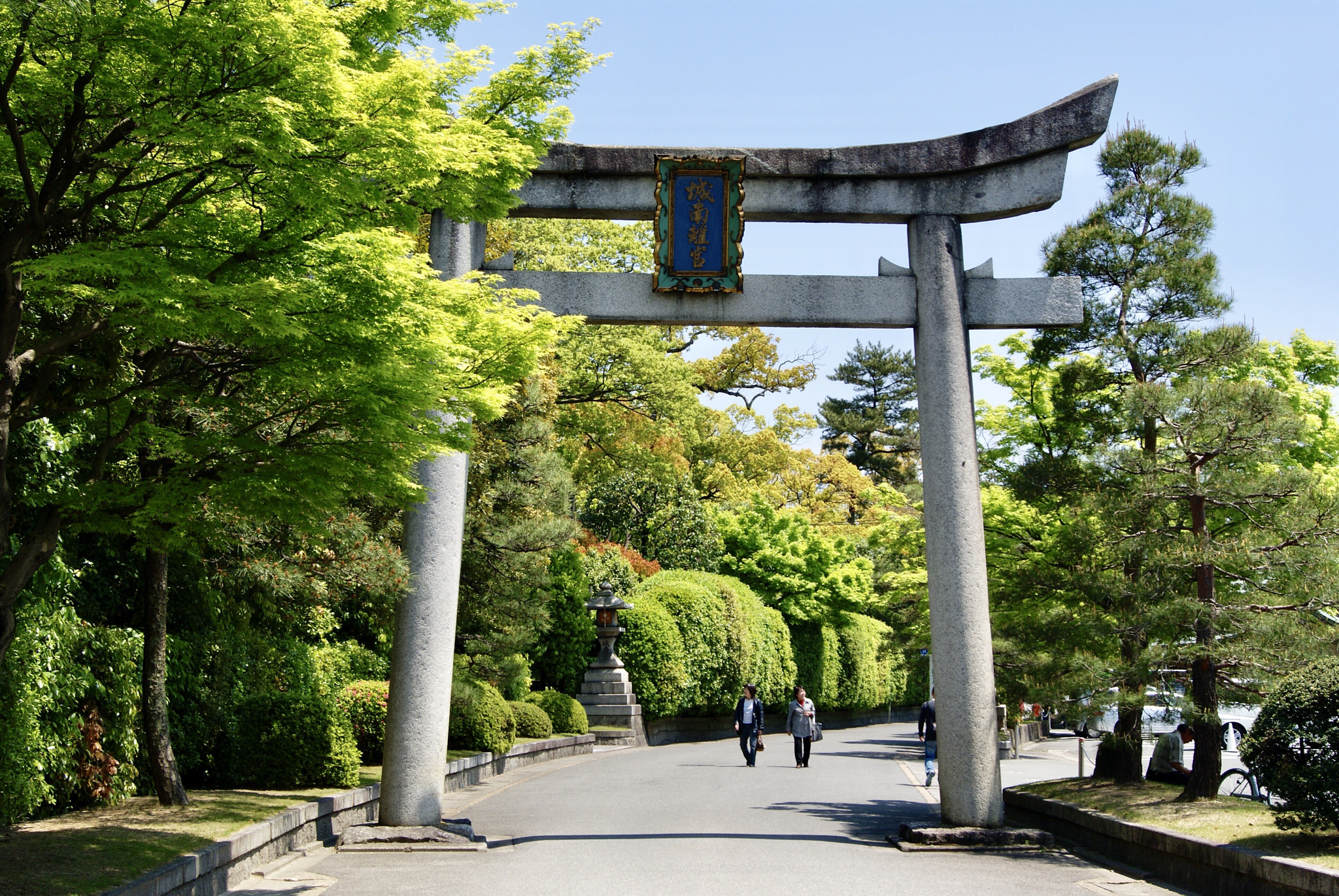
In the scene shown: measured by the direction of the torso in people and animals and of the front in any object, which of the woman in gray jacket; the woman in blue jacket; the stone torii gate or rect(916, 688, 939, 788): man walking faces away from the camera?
the man walking

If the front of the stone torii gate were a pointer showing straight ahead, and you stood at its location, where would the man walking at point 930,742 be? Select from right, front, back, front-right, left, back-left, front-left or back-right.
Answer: back

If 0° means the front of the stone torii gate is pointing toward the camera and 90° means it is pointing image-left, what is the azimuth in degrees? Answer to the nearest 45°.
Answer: approximately 0°

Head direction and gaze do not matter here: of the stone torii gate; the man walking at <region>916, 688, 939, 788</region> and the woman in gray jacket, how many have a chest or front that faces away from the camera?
1

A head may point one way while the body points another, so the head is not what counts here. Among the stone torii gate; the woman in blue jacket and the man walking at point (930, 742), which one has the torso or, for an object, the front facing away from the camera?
the man walking

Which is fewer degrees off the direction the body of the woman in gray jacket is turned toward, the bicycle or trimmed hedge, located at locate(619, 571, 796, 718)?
the bicycle

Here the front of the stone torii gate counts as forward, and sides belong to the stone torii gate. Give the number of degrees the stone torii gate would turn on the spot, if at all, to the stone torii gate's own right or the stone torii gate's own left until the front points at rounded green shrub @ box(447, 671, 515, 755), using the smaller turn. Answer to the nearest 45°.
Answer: approximately 135° to the stone torii gate's own right

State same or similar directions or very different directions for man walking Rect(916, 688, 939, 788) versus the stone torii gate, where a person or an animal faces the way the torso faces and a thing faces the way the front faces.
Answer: very different directions

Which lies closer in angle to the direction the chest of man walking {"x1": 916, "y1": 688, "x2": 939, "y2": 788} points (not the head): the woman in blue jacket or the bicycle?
the woman in blue jacket

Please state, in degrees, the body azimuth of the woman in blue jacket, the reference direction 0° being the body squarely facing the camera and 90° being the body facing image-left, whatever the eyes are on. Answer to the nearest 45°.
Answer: approximately 0°

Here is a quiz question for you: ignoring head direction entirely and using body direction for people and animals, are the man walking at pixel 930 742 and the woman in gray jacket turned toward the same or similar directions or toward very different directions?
very different directions

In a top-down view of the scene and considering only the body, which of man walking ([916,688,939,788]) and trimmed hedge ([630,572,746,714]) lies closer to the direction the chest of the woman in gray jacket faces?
the man walking

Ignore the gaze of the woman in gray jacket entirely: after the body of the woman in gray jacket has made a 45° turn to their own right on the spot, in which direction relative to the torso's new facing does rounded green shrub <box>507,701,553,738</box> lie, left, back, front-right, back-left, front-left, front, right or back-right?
front-right

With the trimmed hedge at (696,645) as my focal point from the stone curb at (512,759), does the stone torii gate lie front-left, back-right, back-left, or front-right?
back-right

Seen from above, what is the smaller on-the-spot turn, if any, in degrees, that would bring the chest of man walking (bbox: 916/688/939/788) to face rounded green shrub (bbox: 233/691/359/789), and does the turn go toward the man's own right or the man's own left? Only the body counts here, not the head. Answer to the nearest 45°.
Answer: approximately 135° to the man's own left

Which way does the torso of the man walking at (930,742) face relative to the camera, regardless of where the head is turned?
away from the camera

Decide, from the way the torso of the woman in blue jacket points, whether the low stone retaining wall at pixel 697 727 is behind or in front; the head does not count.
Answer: behind

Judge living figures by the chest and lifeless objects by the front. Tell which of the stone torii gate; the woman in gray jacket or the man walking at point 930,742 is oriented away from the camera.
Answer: the man walking
